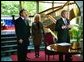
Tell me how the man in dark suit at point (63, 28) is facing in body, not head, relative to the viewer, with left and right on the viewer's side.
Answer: facing the viewer and to the right of the viewer

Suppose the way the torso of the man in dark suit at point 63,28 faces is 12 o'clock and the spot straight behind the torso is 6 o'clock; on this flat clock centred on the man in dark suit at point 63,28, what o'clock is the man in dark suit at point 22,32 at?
the man in dark suit at point 22,32 is roughly at 4 o'clock from the man in dark suit at point 63,28.

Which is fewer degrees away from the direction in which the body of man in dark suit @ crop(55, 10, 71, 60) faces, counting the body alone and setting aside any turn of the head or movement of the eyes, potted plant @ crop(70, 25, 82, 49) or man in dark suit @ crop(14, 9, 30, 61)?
the potted plant
